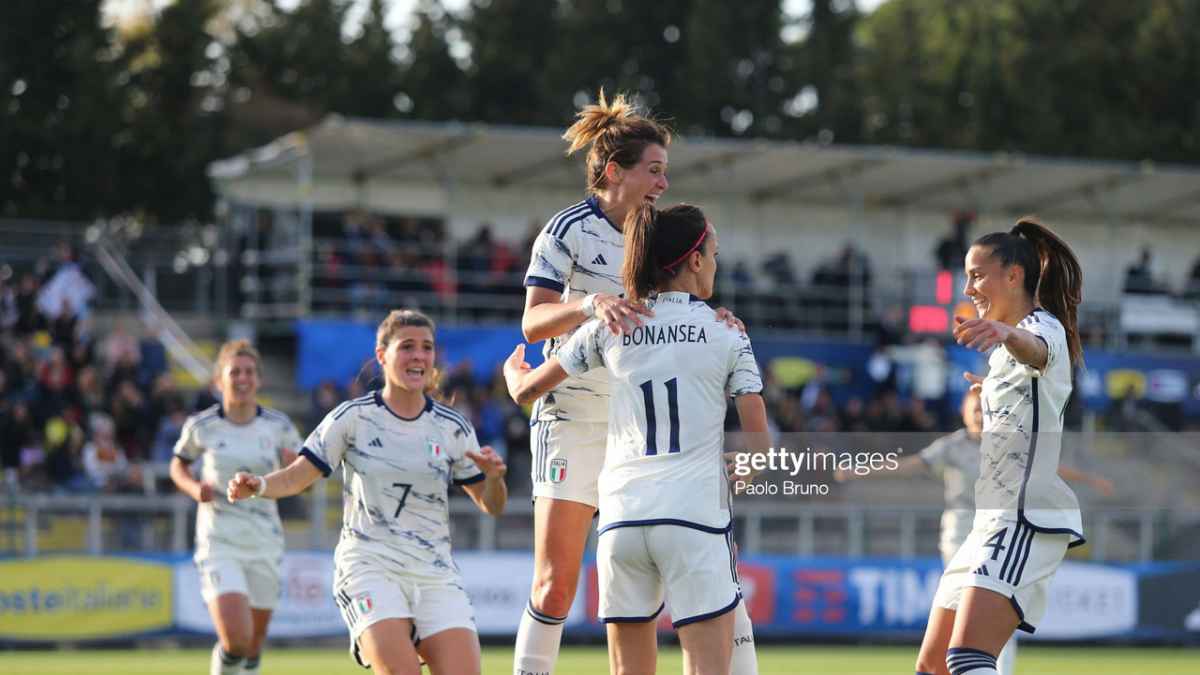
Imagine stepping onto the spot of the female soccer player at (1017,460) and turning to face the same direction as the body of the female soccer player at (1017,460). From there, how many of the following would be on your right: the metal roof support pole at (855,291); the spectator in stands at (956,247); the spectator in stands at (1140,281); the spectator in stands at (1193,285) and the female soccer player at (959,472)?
5

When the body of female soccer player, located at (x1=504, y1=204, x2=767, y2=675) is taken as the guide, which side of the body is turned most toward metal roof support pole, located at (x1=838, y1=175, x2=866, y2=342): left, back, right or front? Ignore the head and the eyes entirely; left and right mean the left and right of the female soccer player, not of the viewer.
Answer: front

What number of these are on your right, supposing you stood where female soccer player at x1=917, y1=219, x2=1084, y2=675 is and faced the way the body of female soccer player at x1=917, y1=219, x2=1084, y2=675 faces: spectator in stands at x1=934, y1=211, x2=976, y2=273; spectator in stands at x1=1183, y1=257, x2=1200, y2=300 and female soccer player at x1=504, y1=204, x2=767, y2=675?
2

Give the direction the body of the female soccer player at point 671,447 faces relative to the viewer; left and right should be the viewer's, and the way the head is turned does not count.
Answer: facing away from the viewer

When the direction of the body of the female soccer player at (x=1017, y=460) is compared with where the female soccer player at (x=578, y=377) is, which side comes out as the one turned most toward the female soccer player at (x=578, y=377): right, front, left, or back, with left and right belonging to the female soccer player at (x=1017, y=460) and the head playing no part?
front

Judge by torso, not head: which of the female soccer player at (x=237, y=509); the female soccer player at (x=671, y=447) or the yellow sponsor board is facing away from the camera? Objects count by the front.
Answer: the female soccer player at (x=671, y=447)

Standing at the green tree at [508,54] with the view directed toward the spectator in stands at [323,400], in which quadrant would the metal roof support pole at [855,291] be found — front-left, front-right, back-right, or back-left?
front-left

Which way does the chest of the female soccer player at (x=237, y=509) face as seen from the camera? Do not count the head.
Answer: toward the camera

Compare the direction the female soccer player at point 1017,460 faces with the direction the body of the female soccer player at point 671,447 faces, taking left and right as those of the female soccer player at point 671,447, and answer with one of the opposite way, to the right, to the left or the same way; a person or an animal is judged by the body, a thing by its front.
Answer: to the left

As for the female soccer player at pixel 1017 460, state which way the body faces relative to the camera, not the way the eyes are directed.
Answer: to the viewer's left

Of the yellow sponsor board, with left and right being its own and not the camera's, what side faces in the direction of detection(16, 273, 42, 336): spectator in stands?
back

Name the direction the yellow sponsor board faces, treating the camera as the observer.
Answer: facing the viewer

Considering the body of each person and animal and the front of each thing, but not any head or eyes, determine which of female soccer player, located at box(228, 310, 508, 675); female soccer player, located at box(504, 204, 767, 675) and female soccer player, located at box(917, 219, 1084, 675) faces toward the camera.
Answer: female soccer player, located at box(228, 310, 508, 675)

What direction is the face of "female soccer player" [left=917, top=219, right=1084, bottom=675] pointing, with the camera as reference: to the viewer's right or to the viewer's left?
to the viewer's left
